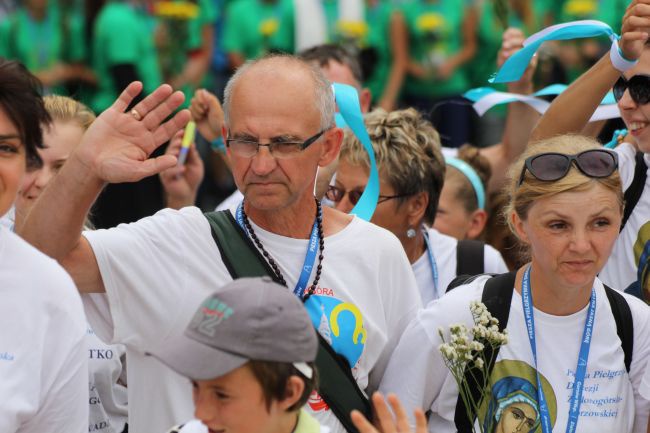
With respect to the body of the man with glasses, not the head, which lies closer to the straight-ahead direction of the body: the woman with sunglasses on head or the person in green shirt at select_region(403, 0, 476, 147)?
the woman with sunglasses on head

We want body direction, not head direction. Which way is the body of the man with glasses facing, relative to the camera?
toward the camera

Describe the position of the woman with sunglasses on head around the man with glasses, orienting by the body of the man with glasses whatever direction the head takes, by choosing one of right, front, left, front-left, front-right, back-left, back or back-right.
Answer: left

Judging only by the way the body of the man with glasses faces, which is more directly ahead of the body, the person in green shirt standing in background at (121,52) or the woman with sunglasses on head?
the woman with sunglasses on head

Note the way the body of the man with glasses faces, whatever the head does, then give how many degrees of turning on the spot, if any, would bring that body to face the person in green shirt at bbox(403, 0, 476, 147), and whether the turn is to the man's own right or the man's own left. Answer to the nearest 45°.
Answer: approximately 180°

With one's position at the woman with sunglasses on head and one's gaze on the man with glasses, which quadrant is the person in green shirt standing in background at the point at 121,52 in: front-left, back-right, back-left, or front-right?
front-right

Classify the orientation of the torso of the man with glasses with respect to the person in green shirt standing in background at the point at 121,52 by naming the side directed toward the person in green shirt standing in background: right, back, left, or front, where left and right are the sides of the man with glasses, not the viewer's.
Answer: back
